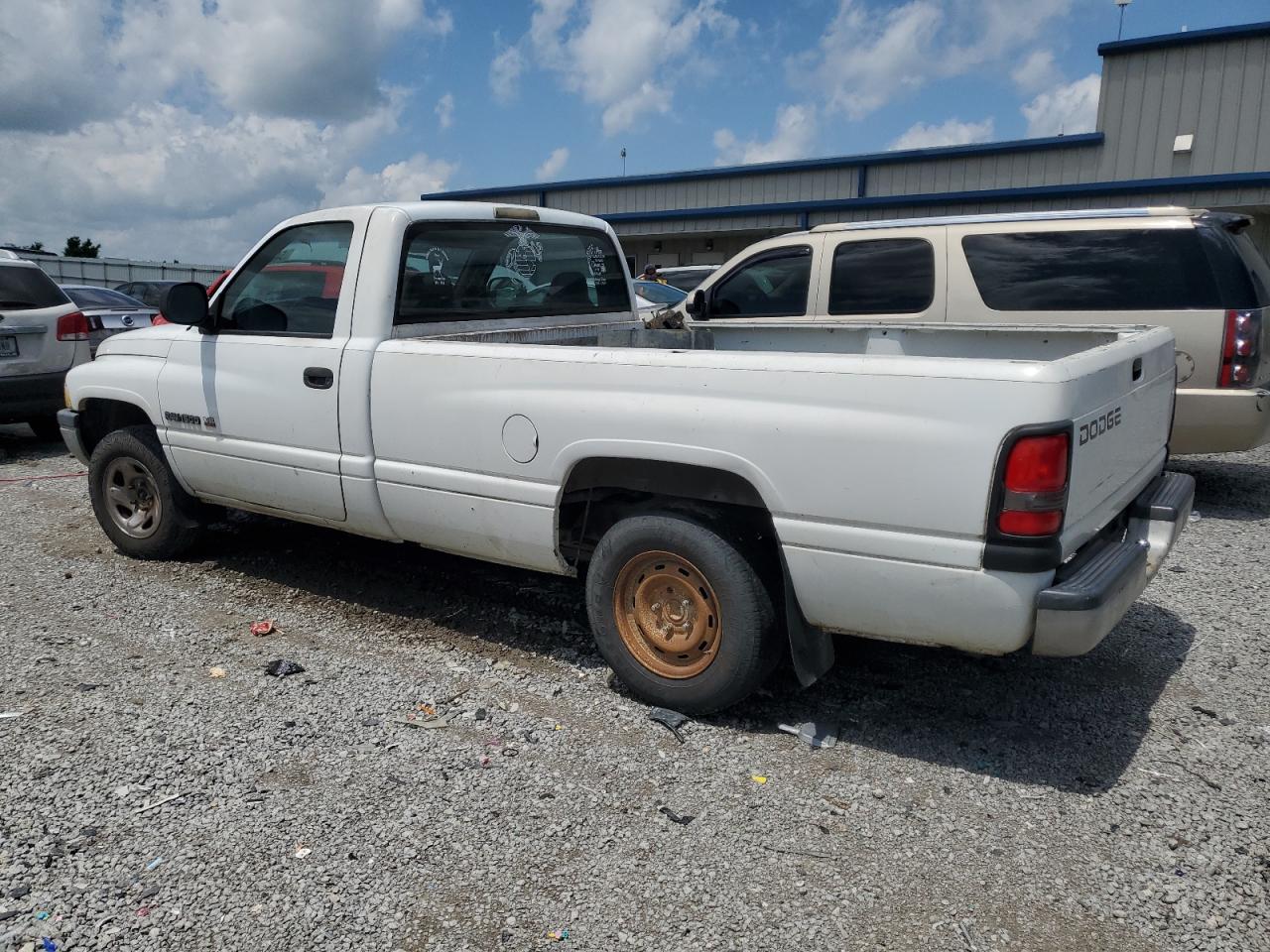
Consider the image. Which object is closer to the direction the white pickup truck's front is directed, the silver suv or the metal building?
the silver suv

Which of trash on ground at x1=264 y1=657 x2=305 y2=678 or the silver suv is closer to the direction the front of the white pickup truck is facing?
the silver suv

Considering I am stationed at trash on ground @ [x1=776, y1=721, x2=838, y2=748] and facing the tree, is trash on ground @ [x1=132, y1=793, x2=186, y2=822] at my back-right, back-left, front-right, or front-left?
front-left

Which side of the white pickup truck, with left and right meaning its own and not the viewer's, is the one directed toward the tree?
front

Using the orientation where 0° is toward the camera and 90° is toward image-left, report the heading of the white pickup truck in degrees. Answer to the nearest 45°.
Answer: approximately 135°

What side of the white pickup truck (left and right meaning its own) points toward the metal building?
right

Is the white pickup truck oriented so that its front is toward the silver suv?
yes

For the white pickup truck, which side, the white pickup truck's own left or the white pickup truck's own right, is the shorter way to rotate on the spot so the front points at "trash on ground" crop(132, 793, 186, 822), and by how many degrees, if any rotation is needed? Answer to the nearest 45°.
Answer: approximately 90° to the white pickup truck's own left
